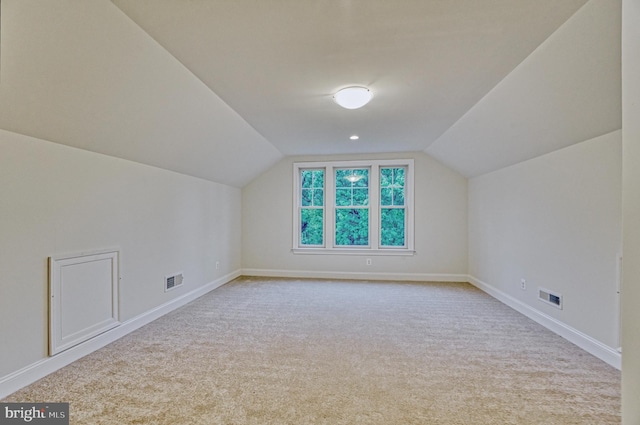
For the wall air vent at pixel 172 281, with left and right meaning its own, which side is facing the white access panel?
right

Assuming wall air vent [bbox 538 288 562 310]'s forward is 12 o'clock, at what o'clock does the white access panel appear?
The white access panel is roughly at 12 o'clock from the wall air vent.

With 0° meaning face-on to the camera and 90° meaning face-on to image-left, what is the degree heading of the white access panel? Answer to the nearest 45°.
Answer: approximately 315°

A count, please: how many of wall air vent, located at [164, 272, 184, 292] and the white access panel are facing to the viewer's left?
0

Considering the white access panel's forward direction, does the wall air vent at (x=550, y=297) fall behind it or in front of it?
in front

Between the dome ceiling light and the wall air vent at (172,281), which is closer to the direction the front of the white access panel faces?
the dome ceiling light

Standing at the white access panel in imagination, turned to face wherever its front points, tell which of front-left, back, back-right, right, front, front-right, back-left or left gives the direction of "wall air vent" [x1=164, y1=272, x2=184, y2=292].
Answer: left

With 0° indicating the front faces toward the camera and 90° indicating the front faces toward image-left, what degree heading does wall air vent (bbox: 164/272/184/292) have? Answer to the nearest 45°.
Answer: approximately 315°

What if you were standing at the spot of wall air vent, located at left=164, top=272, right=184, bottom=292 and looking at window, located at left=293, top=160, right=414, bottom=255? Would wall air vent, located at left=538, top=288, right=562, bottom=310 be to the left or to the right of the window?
right

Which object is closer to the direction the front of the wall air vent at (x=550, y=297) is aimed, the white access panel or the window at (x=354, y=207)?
the white access panel

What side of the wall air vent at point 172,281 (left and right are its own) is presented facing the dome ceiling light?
front

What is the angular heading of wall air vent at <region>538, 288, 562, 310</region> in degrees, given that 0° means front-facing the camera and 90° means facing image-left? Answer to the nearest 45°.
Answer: approximately 45°
